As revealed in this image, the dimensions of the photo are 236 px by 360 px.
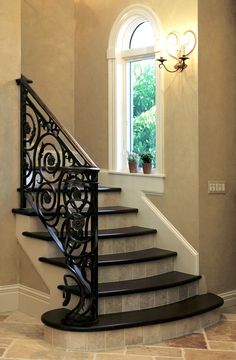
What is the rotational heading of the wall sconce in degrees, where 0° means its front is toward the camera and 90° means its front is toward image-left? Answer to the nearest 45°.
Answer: approximately 45°

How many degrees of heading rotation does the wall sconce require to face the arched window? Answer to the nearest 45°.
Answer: approximately 90° to its right
